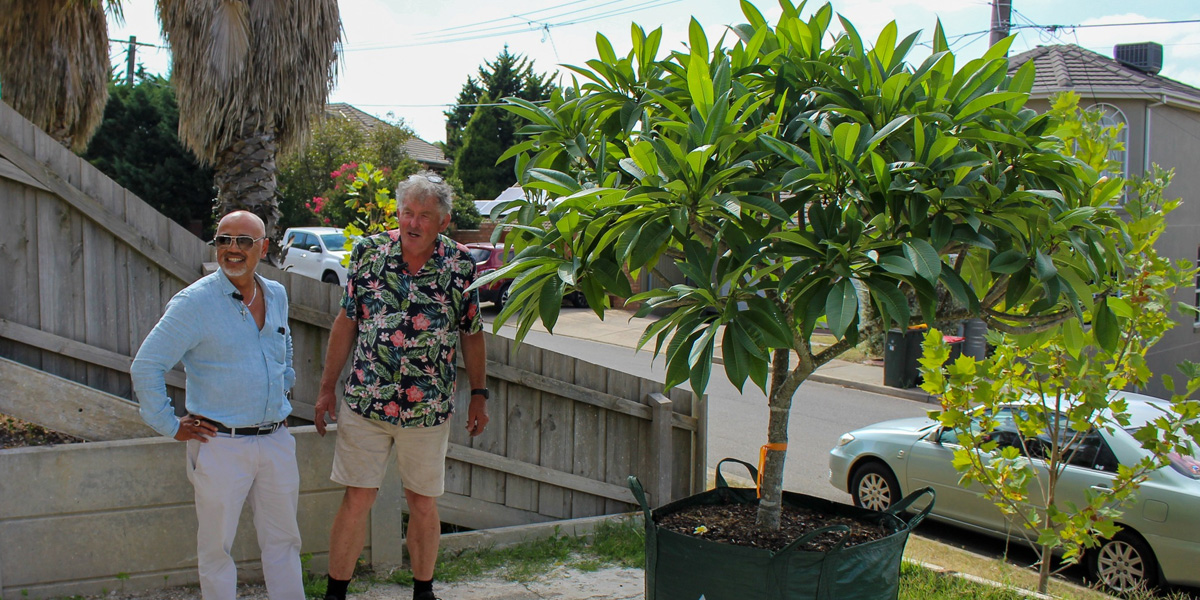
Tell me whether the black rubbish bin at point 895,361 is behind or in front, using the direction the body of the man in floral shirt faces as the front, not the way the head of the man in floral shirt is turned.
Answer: behind

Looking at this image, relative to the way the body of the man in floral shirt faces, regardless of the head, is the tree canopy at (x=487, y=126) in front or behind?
behind

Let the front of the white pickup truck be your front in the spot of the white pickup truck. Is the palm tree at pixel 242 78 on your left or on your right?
on your right

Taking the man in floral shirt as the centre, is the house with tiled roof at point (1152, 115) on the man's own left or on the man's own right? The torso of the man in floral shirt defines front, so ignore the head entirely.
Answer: on the man's own left

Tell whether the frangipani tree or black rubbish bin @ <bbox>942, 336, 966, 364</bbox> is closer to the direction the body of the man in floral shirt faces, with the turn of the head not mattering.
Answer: the frangipani tree

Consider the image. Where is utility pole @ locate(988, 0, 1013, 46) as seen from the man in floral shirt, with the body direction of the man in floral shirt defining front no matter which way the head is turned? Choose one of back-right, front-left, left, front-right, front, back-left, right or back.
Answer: back-left

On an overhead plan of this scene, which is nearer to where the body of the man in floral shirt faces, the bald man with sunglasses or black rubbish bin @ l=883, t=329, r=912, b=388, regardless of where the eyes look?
the bald man with sunglasses

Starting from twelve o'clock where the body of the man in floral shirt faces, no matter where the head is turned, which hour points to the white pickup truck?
The white pickup truck is roughly at 6 o'clock from the man in floral shirt.
